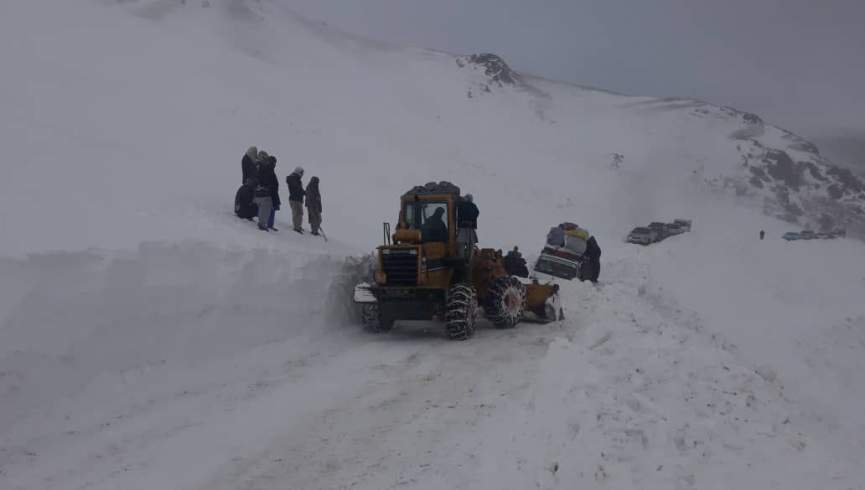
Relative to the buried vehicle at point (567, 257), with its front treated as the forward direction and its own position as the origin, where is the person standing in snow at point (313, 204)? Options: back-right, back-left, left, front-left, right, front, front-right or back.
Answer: front

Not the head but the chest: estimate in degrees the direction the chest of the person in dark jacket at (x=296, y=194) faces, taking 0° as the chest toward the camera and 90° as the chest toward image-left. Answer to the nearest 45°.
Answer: approximately 270°

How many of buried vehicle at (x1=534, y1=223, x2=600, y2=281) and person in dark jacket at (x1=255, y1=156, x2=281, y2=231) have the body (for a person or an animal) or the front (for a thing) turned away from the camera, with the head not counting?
0

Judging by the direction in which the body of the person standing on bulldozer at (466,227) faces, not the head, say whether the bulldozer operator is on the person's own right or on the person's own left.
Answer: on the person's own left

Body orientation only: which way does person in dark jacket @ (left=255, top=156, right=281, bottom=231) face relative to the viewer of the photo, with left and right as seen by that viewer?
facing to the right of the viewer

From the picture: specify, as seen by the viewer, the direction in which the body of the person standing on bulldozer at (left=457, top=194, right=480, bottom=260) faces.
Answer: away from the camera
